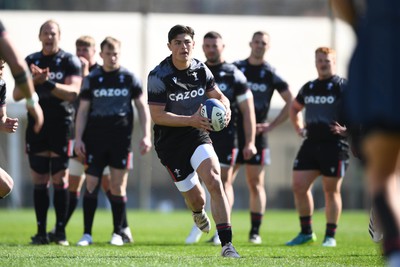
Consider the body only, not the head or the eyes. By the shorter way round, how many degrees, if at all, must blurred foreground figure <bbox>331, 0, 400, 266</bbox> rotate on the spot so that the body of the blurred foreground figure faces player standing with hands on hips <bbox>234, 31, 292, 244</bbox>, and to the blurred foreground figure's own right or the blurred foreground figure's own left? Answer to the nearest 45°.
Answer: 0° — they already face them

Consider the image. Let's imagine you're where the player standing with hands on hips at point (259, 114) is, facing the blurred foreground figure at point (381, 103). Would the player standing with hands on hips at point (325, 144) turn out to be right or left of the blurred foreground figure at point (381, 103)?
left

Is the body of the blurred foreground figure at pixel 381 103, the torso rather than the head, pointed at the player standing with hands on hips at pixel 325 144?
yes

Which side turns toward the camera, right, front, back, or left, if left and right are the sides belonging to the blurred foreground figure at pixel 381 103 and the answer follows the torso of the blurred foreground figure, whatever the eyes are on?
back
